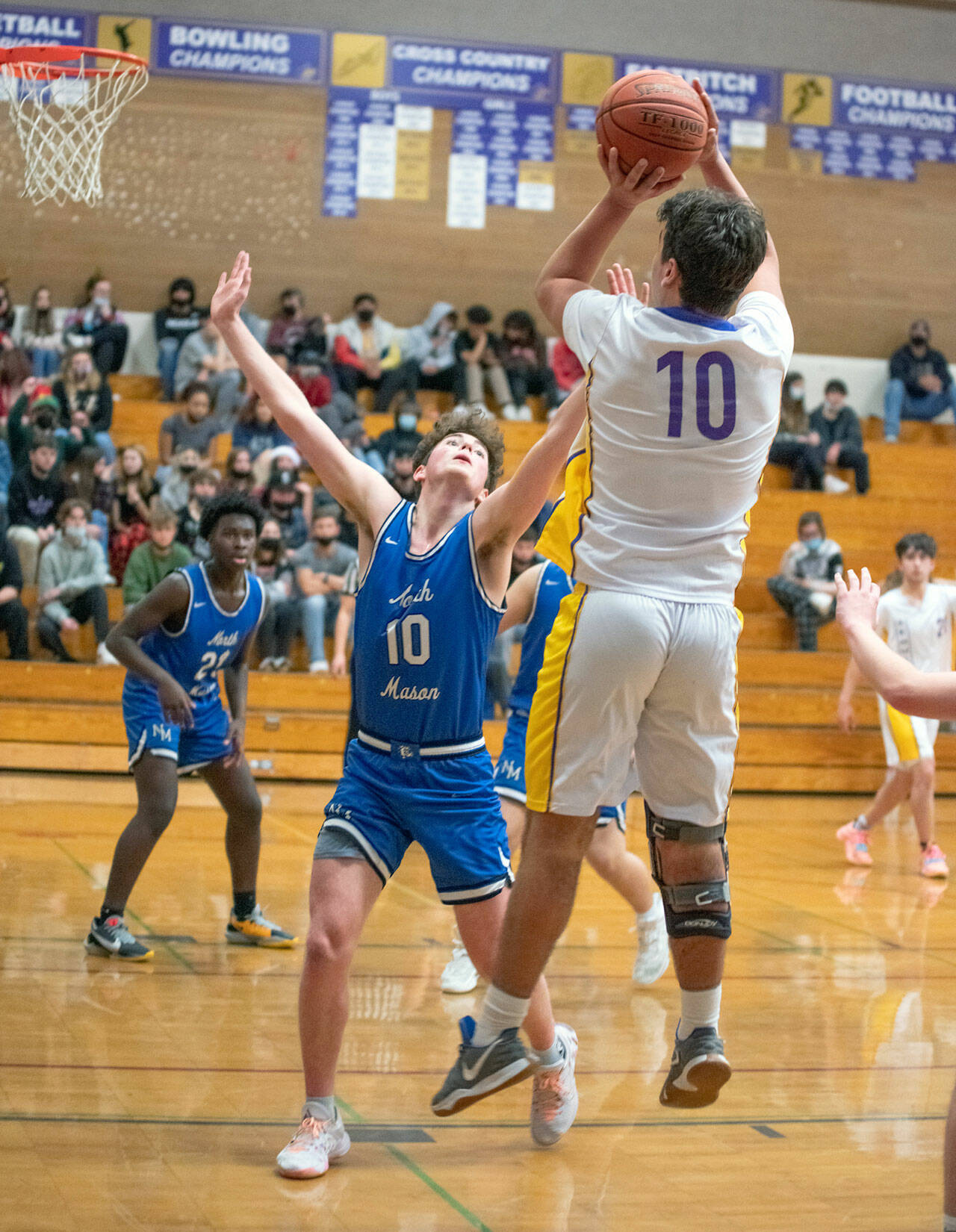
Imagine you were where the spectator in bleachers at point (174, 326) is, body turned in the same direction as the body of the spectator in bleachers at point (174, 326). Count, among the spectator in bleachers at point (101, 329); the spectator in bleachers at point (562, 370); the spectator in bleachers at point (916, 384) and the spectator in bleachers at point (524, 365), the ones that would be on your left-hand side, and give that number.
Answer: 3

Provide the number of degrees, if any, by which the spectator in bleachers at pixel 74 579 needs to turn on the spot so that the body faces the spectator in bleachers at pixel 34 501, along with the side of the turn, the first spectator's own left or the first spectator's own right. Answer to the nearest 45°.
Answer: approximately 180°

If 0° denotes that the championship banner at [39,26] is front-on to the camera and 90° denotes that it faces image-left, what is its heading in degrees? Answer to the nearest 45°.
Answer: approximately 0°

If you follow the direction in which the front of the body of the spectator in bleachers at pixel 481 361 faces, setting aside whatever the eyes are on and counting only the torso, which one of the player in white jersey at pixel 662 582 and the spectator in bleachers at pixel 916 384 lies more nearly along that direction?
the player in white jersey

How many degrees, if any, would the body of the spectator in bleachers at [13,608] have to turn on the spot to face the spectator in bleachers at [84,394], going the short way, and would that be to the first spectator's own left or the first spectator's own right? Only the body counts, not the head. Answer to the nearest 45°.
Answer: approximately 180°

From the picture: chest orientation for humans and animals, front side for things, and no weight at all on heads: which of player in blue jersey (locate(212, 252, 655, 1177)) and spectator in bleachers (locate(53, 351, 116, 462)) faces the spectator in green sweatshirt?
the spectator in bleachers

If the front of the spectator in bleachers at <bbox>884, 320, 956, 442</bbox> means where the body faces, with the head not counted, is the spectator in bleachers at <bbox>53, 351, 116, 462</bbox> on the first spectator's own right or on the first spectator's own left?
on the first spectator's own right

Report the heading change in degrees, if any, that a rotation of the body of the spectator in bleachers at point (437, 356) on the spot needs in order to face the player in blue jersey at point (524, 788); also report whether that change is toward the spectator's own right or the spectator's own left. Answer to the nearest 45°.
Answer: approximately 45° to the spectator's own right
